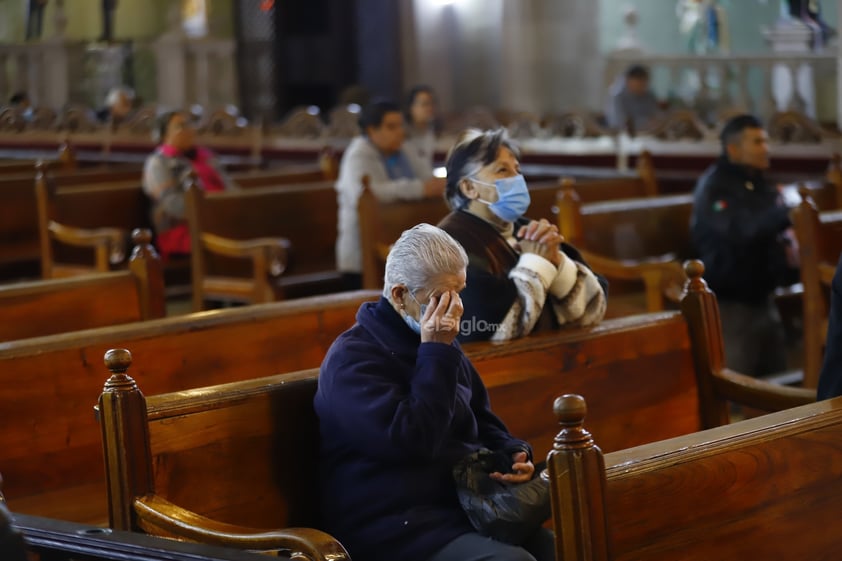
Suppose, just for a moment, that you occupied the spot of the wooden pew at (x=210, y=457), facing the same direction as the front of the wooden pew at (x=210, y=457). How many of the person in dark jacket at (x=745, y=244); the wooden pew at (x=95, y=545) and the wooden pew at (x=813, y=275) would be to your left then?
2

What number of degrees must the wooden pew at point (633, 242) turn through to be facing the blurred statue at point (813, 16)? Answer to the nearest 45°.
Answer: approximately 135° to its left

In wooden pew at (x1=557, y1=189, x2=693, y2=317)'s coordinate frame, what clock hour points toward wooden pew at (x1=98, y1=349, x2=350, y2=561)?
wooden pew at (x1=98, y1=349, x2=350, y2=561) is roughly at 2 o'clock from wooden pew at (x1=557, y1=189, x2=693, y2=317).

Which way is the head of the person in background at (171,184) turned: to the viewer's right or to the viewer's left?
to the viewer's right

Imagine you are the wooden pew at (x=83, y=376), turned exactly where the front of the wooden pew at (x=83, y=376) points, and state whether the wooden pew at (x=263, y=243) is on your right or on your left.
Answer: on your left

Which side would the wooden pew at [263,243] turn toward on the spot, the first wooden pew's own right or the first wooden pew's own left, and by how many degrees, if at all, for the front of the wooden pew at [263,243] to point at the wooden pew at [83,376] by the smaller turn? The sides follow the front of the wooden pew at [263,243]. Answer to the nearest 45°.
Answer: approximately 45° to the first wooden pew's own right

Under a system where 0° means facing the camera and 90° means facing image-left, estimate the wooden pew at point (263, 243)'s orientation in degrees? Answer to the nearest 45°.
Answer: approximately 315°
